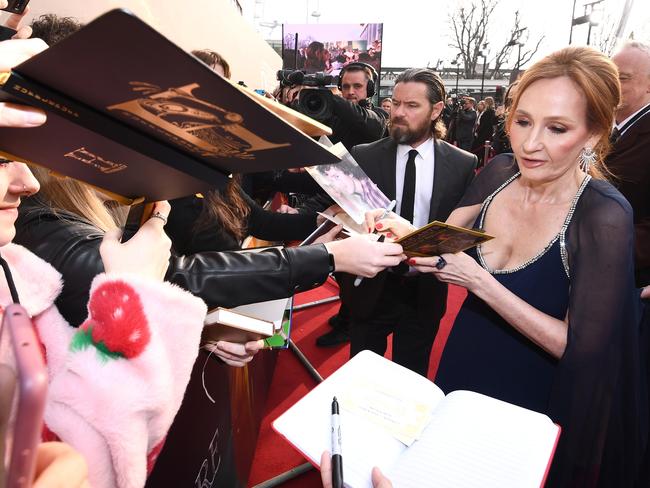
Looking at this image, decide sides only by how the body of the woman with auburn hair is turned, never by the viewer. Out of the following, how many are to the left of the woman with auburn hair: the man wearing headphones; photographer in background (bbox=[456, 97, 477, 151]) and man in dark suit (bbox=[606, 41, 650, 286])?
0

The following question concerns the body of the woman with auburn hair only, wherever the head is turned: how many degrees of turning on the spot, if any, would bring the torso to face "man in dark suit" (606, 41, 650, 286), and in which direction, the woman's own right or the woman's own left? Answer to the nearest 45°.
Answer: approximately 135° to the woman's own right

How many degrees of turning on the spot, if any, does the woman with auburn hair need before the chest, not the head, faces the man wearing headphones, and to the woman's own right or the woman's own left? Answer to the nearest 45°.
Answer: approximately 90° to the woman's own right

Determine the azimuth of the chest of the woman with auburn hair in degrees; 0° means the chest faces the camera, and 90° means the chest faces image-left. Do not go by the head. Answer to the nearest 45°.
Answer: approximately 45°

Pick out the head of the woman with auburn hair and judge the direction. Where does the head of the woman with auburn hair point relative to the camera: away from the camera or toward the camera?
toward the camera

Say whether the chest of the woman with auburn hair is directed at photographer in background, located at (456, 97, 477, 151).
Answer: no
